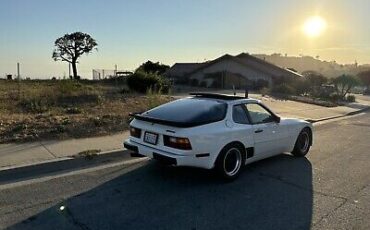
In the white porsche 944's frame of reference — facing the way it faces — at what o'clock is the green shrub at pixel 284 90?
The green shrub is roughly at 11 o'clock from the white porsche 944.

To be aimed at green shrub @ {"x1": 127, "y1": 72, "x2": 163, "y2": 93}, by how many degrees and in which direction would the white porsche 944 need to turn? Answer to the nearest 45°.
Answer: approximately 45° to its left

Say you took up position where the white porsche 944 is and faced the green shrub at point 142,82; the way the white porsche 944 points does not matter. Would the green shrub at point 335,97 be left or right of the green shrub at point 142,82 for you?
right

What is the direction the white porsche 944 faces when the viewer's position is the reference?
facing away from the viewer and to the right of the viewer
